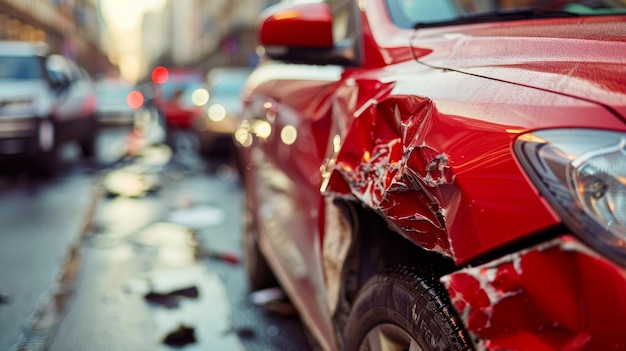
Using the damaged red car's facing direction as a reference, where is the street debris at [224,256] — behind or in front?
behind

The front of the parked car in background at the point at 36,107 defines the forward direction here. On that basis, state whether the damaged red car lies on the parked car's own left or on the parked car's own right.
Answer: on the parked car's own left

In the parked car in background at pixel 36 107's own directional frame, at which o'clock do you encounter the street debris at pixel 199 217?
The street debris is roughly at 10 o'clock from the parked car in background.

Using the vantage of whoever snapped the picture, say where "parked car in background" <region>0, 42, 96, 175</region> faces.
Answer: facing the viewer and to the left of the viewer

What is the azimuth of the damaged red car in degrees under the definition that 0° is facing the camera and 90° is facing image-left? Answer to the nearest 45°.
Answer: approximately 315°

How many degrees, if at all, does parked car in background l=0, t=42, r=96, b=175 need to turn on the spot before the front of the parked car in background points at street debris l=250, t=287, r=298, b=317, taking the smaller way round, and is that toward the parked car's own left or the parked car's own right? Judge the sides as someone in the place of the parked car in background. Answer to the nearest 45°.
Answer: approximately 45° to the parked car's own left

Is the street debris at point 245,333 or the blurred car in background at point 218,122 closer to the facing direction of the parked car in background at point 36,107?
the street debris

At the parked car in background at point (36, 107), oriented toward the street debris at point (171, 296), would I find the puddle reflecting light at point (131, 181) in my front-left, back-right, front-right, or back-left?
front-left

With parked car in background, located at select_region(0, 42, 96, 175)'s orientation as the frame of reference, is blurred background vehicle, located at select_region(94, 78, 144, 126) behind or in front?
behind

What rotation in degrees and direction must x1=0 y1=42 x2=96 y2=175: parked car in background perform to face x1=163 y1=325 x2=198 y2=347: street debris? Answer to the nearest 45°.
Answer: approximately 45° to its left

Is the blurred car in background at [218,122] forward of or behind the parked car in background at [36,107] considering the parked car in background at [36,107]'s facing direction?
behind

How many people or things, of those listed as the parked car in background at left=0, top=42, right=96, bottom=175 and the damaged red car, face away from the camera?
0

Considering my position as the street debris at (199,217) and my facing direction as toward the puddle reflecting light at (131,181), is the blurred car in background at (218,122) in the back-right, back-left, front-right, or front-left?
front-right

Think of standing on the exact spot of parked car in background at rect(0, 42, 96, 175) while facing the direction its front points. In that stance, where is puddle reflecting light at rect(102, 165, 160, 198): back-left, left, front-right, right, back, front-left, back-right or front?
left
